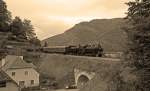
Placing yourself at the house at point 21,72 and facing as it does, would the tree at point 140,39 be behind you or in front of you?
in front

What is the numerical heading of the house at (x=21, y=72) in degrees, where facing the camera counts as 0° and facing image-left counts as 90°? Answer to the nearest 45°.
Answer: approximately 0°

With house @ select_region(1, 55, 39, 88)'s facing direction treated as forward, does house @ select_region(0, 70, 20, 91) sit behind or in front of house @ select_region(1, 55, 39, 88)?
in front
